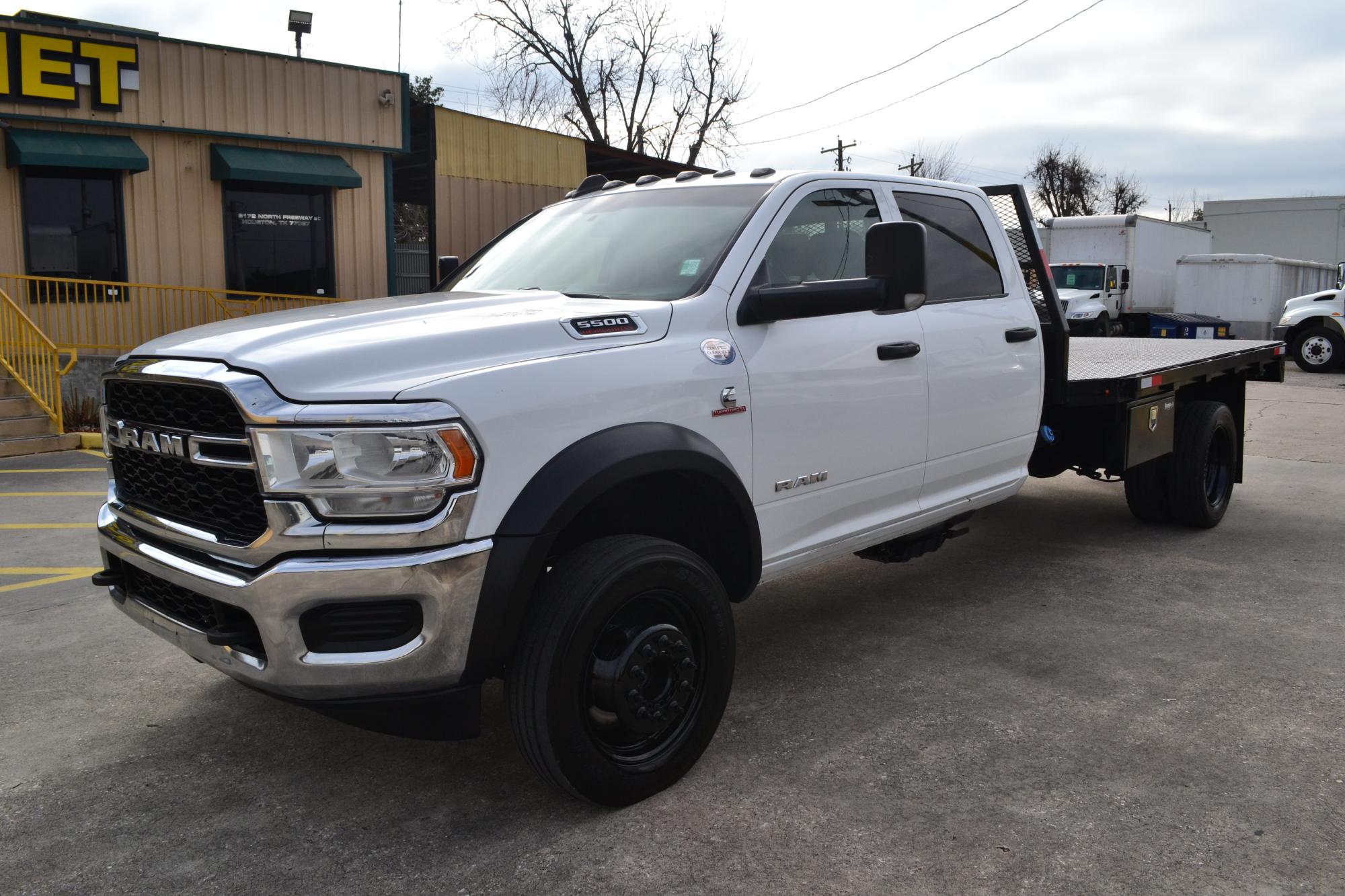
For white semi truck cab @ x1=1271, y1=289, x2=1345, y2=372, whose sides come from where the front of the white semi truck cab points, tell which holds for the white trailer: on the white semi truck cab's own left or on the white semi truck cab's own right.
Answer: on the white semi truck cab's own right

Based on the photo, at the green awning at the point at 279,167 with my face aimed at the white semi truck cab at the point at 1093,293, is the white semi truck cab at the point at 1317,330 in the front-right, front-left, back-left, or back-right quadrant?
front-right

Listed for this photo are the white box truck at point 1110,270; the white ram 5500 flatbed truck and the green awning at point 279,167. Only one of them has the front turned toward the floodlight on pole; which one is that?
the white box truck

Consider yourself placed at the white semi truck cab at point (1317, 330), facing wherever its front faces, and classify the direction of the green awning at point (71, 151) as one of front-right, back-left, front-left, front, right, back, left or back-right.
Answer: front-left

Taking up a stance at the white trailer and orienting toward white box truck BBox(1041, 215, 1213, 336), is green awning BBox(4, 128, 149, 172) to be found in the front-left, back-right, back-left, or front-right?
front-left

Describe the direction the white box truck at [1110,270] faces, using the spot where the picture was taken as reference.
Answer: facing the viewer and to the left of the viewer

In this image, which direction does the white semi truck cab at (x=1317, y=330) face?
to the viewer's left

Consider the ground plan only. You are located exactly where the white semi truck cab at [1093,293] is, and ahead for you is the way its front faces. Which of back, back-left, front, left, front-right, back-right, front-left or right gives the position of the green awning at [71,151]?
front

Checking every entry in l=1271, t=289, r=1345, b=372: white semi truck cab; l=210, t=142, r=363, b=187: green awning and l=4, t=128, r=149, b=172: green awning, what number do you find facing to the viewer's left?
1

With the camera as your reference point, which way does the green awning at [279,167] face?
facing the viewer and to the right of the viewer

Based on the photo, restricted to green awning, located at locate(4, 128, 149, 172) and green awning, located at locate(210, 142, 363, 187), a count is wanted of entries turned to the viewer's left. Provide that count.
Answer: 0

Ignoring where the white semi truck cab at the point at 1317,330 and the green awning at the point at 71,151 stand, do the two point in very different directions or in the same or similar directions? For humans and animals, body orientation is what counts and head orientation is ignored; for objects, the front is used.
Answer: very different directions
